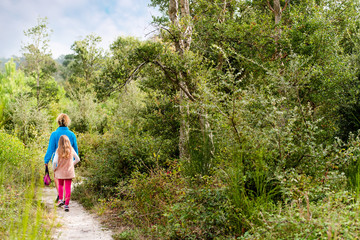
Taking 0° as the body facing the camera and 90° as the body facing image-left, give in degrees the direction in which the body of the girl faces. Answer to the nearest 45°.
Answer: approximately 180°

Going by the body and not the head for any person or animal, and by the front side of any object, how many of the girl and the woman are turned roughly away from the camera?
2

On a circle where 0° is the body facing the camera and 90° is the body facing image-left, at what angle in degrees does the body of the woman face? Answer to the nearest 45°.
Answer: approximately 180°

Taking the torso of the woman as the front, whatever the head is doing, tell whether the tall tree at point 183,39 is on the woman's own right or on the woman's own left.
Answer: on the woman's own right

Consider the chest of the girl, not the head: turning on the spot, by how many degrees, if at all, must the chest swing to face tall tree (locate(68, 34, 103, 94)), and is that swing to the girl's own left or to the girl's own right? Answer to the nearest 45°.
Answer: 0° — they already face it

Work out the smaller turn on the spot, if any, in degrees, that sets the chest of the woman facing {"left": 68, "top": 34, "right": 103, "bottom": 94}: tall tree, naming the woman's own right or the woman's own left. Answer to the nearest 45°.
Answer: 0° — they already face it
